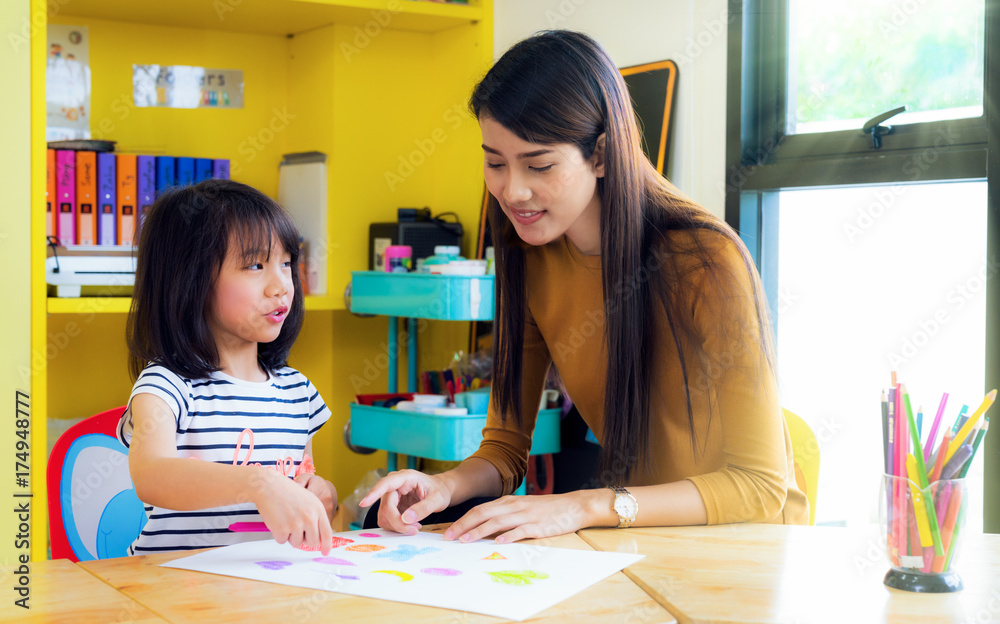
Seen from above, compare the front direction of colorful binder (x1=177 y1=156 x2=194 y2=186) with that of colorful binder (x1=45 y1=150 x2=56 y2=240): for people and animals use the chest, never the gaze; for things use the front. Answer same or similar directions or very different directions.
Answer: same or similar directions

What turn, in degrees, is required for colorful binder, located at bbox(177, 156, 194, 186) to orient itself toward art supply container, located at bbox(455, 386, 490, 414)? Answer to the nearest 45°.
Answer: approximately 45° to its left

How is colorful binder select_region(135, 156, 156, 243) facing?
toward the camera

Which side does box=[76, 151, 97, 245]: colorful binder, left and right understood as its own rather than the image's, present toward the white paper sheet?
front

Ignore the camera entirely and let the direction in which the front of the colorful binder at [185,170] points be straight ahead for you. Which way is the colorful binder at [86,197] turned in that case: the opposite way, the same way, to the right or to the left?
the same way

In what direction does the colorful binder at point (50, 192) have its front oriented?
toward the camera

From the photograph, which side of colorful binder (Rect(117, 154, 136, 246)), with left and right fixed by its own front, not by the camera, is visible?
front

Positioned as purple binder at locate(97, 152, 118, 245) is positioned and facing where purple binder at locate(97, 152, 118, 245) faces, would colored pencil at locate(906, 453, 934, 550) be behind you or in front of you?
in front

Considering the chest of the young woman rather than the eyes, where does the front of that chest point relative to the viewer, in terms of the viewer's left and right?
facing the viewer and to the left of the viewer

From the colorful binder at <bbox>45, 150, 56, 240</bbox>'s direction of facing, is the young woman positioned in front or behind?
in front

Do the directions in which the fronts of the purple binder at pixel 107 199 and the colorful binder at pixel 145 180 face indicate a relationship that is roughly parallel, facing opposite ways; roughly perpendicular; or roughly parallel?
roughly parallel

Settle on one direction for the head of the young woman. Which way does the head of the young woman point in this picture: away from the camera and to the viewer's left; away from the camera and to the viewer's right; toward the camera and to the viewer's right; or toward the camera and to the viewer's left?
toward the camera and to the viewer's left

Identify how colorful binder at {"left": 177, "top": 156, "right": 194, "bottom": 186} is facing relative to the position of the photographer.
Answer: facing the viewer

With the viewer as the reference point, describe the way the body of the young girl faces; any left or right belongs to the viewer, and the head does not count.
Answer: facing the viewer and to the right of the viewer

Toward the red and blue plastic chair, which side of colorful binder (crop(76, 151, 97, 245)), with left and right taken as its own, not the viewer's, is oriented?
front
